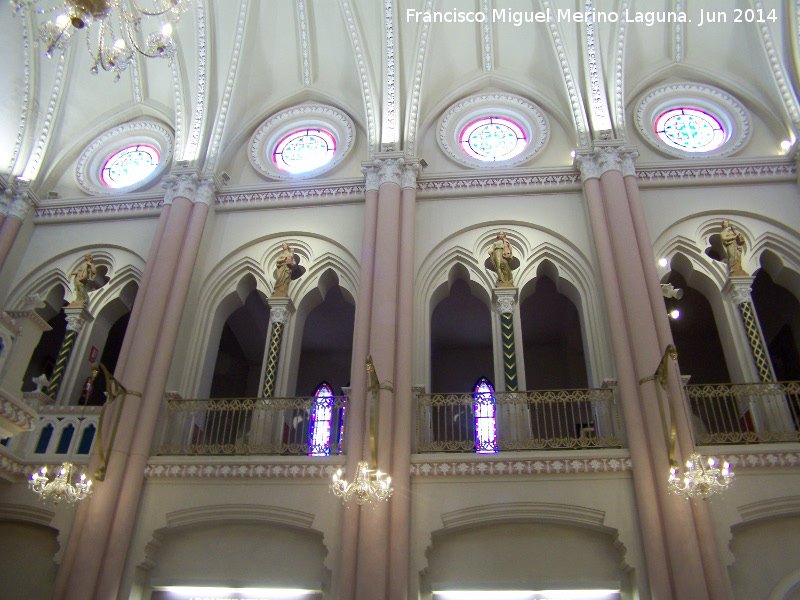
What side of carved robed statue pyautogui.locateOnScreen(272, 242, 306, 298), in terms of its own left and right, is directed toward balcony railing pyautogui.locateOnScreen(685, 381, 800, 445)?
left

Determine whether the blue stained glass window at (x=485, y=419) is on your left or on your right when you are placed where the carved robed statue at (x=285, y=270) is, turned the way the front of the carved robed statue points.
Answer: on your left

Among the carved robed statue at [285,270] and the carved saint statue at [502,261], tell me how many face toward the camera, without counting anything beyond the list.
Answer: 2

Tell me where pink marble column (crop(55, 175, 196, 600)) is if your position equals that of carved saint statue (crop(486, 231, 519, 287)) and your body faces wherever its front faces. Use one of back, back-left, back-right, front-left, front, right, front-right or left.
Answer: right

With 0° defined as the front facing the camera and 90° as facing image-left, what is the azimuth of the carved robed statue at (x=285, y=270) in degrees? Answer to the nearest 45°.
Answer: approximately 0°

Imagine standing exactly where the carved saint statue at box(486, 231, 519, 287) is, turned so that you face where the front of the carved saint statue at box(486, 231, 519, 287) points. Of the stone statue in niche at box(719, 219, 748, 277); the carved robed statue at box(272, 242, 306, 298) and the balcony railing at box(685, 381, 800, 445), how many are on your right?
1

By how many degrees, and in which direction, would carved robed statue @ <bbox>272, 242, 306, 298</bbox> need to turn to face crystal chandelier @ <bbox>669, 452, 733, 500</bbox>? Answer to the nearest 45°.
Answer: approximately 45° to its left

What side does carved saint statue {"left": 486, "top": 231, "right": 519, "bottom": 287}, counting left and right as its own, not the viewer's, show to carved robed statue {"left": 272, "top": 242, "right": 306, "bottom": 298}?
right
